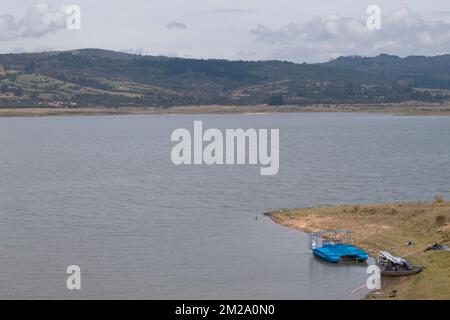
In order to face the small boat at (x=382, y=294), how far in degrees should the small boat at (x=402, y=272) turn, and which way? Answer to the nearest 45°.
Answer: approximately 90° to its right

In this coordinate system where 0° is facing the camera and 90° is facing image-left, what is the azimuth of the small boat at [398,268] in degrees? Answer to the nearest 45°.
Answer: approximately 270°

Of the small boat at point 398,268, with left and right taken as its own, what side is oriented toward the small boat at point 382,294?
right
